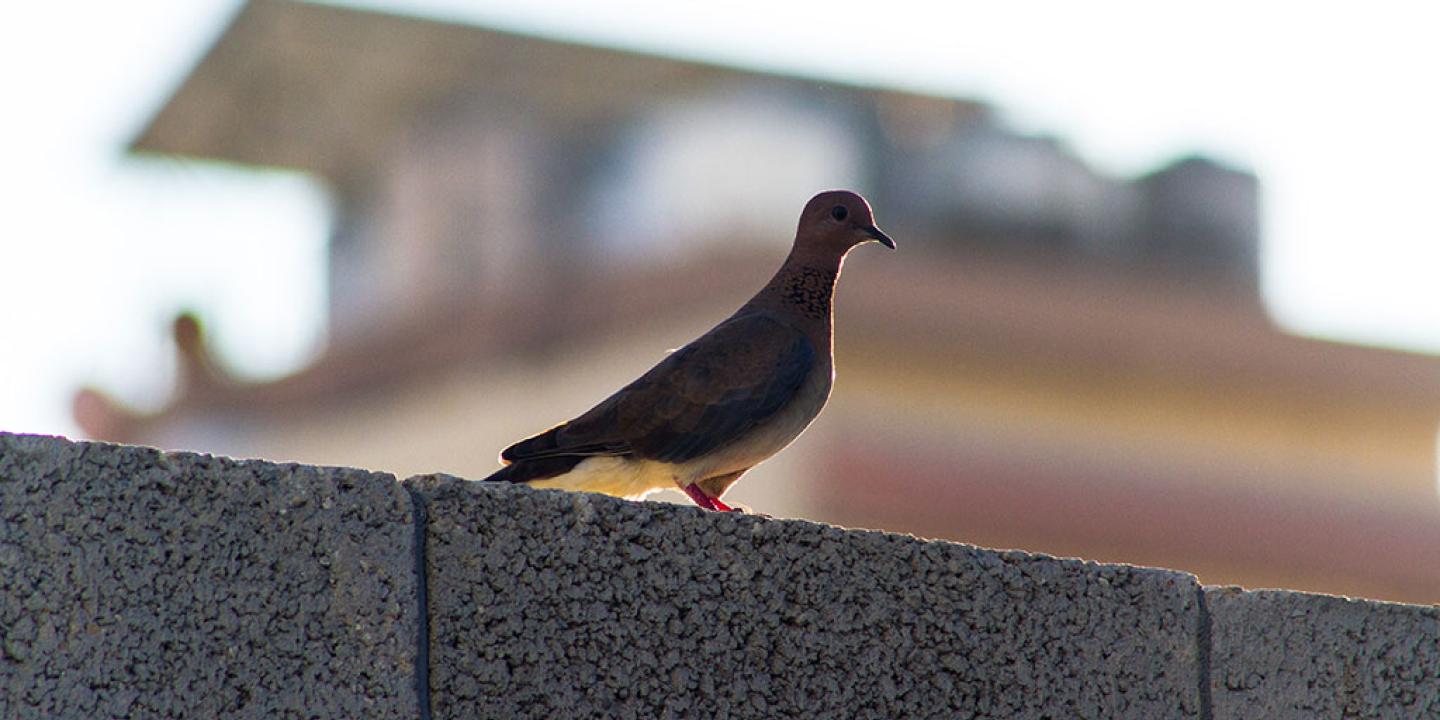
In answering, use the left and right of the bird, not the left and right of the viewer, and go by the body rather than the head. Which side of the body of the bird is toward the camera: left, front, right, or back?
right

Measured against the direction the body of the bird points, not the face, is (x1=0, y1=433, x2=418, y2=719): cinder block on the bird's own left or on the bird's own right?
on the bird's own right

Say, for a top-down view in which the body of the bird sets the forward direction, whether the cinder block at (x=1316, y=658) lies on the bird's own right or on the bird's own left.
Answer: on the bird's own right
